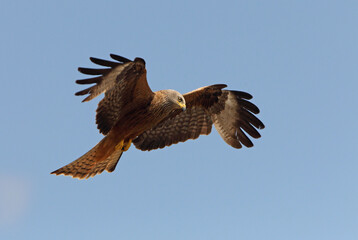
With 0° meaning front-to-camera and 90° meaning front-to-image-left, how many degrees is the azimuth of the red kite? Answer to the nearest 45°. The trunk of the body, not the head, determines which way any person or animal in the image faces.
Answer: approximately 315°
